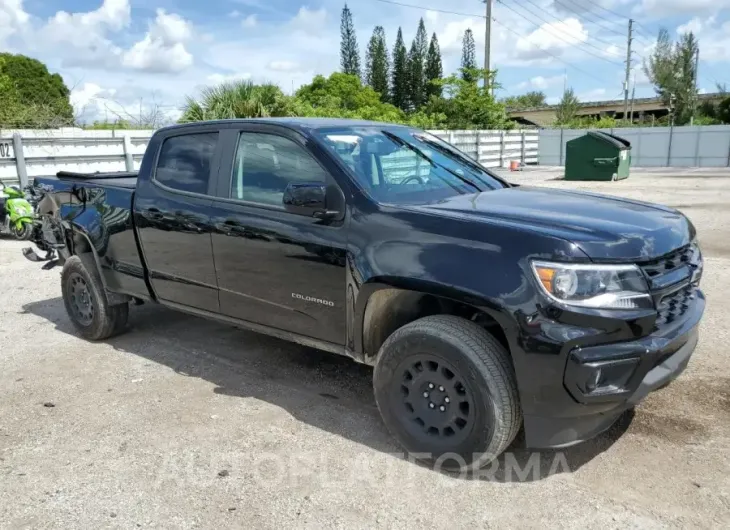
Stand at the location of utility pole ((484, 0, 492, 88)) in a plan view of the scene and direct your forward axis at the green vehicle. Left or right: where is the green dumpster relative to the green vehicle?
left

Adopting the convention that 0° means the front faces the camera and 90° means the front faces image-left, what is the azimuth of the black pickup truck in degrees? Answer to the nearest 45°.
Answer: approximately 315°

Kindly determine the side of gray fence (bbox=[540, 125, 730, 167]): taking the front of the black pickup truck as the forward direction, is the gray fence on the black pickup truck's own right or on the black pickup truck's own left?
on the black pickup truck's own left

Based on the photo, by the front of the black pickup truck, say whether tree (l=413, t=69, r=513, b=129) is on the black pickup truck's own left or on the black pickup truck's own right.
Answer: on the black pickup truck's own left

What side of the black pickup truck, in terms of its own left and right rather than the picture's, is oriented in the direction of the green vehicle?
back

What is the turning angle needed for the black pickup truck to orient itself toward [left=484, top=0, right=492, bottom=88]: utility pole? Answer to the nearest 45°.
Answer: approximately 135° to its left

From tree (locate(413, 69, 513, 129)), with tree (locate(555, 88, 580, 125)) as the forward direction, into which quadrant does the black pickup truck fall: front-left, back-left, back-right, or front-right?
back-right

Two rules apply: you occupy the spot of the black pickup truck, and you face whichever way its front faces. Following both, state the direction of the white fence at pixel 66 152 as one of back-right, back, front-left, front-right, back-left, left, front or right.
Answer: back

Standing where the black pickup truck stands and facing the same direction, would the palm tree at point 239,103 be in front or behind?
behind
